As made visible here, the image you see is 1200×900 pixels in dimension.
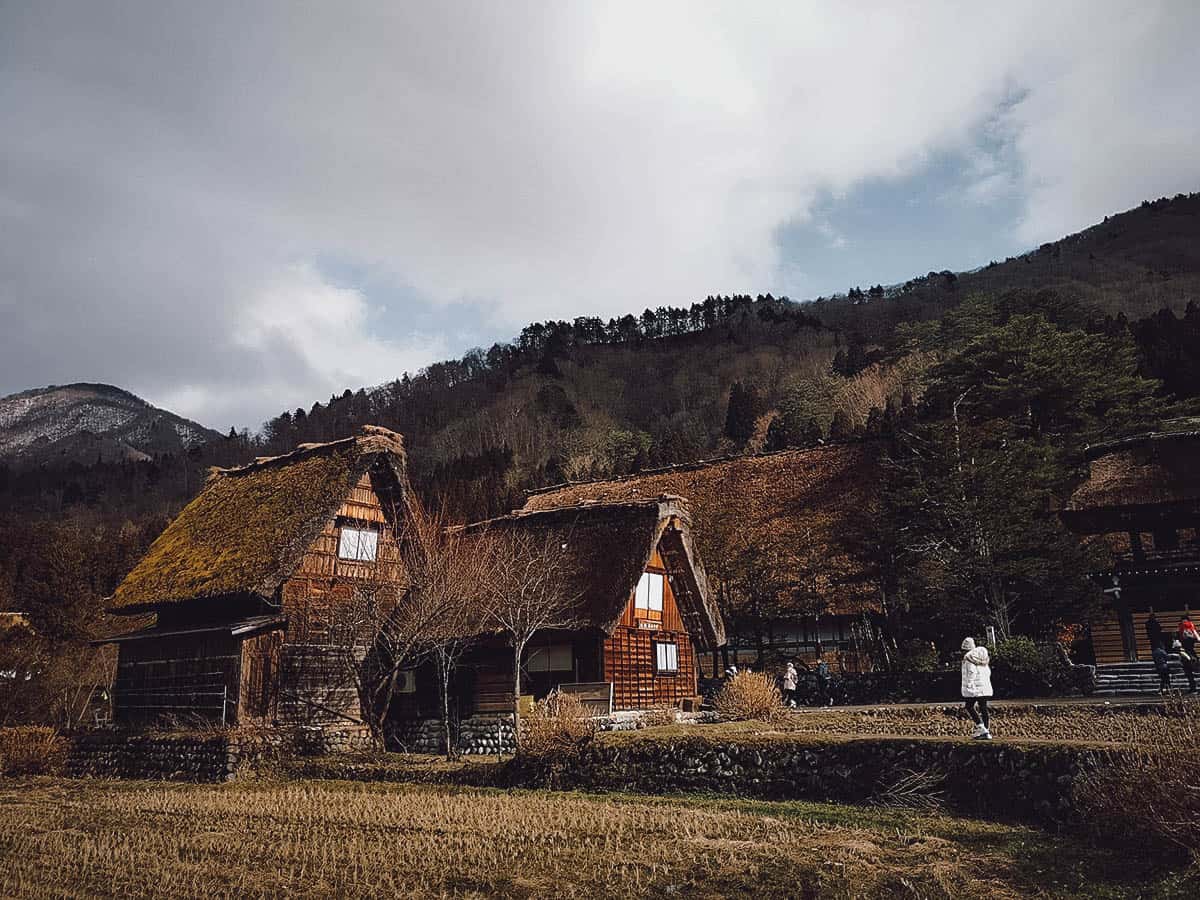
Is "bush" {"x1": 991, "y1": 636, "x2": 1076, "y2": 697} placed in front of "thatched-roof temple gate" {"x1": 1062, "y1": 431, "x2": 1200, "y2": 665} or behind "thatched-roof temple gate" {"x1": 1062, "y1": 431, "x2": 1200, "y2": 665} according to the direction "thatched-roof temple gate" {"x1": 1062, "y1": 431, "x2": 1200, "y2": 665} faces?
in front

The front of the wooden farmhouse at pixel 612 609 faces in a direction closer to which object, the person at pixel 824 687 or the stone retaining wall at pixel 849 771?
the stone retaining wall

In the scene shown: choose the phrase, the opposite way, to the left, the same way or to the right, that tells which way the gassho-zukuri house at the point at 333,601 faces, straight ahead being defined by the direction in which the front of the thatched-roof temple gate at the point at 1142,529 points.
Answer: to the left

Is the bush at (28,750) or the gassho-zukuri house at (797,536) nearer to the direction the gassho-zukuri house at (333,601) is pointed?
the gassho-zukuri house
